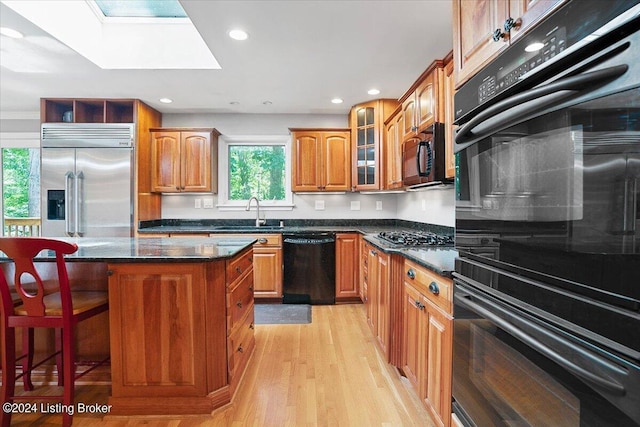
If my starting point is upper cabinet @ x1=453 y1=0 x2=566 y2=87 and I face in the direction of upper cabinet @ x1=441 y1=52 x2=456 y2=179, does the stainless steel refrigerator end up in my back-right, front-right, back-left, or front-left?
front-left

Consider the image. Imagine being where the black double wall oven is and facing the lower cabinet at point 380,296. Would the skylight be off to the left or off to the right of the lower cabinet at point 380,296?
left

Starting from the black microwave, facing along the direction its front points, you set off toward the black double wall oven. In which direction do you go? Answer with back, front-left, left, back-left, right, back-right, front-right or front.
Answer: front-left

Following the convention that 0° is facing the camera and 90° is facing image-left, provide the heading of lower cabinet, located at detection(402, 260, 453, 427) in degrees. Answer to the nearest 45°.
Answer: approximately 45°

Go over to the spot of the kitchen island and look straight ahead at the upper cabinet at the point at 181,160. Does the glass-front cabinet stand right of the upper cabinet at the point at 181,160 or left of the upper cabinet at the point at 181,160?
right

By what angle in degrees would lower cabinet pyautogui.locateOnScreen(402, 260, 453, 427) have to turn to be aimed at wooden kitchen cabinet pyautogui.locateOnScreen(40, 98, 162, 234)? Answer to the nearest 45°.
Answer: approximately 45° to its right

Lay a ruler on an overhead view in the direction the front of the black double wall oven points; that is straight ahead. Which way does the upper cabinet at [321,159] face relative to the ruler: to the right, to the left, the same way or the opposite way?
to the left

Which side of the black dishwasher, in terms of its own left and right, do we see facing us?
front

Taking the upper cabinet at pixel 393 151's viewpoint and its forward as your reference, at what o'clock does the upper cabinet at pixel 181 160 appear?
the upper cabinet at pixel 181 160 is roughly at 12 o'clock from the upper cabinet at pixel 393 151.

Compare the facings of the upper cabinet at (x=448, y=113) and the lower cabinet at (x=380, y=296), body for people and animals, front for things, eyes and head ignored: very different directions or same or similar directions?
same or similar directions

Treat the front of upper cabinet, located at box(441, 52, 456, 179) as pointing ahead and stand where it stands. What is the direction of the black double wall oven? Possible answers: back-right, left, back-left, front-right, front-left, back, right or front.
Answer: left

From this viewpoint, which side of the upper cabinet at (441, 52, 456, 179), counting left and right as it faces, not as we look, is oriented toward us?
left

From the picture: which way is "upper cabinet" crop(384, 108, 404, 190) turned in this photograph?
to the viewer's left

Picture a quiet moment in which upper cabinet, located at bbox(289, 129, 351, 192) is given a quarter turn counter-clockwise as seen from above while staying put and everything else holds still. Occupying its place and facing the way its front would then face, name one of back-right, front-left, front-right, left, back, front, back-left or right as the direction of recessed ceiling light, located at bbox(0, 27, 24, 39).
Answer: back-right

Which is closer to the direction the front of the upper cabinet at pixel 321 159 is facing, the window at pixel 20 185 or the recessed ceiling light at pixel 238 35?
the recessed ceiling light

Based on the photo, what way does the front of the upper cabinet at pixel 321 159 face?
toward the camera

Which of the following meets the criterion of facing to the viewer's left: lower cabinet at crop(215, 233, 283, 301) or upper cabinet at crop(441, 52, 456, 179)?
the upper cabinet

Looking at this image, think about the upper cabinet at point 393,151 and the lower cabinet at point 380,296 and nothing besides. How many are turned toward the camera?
0
